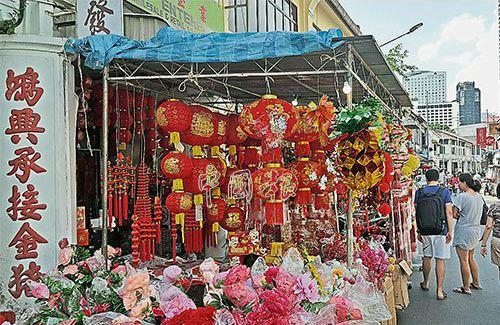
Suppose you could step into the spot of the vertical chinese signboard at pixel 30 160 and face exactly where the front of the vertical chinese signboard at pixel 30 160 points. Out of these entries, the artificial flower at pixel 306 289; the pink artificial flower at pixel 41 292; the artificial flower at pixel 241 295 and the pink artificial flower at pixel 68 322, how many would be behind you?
0

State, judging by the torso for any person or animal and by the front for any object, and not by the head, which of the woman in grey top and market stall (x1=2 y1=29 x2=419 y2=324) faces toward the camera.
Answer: the market stall

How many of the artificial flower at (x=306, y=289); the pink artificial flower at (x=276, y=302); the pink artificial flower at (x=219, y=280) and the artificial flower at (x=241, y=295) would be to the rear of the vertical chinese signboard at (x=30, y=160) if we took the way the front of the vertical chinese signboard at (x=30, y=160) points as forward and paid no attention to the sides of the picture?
0

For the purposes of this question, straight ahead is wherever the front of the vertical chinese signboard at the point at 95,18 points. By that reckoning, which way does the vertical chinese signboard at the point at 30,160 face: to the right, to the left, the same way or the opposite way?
the same way

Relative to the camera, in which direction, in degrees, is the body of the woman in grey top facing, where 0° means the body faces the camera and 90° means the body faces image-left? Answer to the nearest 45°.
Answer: approximately 135°

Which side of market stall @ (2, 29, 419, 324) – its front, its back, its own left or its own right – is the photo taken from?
front

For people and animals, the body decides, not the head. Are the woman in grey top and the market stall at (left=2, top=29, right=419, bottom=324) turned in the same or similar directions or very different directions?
very different directions

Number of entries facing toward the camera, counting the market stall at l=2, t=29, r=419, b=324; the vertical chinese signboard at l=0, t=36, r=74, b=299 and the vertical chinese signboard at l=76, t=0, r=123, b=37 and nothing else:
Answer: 3

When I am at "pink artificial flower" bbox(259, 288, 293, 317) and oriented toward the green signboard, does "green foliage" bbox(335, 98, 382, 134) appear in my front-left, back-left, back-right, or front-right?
front-right

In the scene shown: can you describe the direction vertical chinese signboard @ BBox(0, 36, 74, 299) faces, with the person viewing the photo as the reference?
facing the viewer

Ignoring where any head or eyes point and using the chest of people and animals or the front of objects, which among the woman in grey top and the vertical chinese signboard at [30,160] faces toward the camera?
the vertical chinese signboard

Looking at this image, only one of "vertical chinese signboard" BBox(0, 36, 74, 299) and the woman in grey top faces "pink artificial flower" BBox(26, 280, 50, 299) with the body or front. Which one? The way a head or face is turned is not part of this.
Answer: the vertical chinese signboard

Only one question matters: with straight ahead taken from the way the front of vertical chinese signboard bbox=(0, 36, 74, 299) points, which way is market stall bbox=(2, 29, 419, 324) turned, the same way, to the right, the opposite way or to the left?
the same way

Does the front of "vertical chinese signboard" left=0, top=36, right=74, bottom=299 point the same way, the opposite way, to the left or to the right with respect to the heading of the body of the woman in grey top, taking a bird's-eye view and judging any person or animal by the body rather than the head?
the opposite way

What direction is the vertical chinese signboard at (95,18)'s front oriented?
toward the camera
